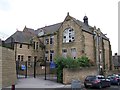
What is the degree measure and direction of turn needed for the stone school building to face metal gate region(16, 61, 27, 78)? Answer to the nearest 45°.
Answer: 0° — it already faces it
